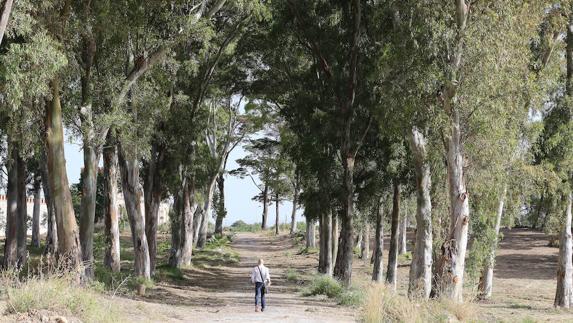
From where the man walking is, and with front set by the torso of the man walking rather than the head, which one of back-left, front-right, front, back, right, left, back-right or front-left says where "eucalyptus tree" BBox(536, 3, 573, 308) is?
front-right

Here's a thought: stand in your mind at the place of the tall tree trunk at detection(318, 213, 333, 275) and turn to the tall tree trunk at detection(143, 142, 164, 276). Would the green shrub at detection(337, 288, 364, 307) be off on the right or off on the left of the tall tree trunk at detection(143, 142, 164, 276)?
left

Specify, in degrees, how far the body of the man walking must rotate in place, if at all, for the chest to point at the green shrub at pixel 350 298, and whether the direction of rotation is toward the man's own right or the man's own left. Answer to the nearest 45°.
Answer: approximately 45° to the man's own right

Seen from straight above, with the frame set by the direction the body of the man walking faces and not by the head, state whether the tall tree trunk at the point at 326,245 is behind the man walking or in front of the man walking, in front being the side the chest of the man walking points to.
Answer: in front

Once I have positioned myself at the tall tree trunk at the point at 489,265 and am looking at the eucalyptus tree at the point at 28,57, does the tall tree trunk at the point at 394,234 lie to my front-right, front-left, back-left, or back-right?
front-right

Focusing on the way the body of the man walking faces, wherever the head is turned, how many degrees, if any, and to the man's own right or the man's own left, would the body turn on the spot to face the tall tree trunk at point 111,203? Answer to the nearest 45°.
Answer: approximately 45° to the man's own left

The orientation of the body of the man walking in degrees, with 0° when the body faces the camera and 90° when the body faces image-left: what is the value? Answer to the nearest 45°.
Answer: approximately 180°
